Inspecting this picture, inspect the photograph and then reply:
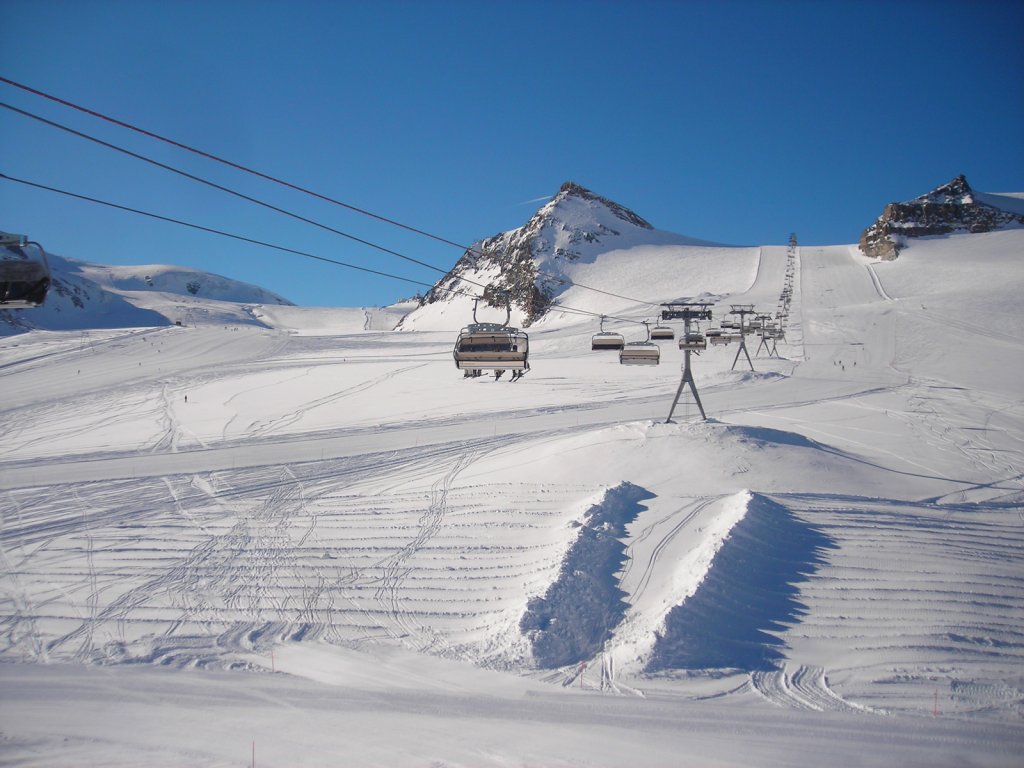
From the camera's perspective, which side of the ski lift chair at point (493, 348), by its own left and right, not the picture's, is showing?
back

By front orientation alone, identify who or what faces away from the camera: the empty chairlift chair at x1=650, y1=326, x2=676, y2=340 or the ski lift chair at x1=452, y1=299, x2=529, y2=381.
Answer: the ski lift chair

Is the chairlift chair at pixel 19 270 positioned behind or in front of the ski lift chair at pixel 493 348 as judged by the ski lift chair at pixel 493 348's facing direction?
behind

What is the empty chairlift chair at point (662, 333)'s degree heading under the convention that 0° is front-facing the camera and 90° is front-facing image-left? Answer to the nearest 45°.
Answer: approximately 0°

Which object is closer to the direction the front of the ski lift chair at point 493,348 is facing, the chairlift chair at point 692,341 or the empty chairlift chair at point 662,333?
the empty chairlift chair

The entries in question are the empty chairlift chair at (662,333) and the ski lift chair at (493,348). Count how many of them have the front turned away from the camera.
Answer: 1

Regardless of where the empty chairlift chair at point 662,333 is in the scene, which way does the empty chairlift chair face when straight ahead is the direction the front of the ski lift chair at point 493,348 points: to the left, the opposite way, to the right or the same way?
the opposite way

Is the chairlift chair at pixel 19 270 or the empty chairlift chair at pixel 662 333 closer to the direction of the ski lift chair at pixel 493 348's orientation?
the empty chairlift chair
